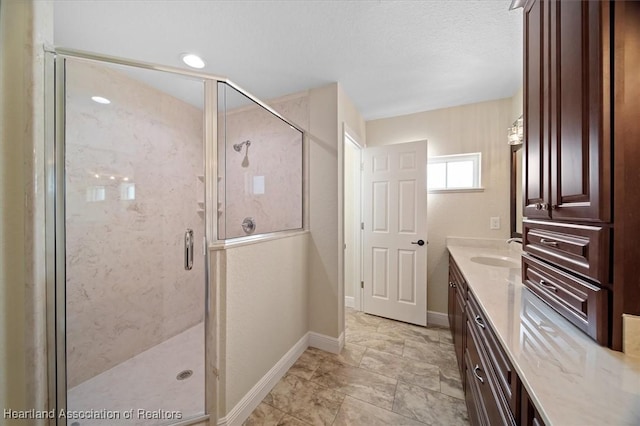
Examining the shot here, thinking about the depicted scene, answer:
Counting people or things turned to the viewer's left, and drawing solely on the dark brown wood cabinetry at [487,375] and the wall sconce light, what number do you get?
2

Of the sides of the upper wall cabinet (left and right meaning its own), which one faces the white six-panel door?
right

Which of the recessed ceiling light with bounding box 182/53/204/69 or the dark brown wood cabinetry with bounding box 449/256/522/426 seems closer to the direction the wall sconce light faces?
the recessed ceiling light

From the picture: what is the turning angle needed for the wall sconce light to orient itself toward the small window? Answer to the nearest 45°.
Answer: approximately 45° to its right

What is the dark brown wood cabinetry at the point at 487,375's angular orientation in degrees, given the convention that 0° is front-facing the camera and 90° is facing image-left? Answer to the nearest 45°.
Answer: approximately 90°

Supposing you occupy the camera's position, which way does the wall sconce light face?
facing to the left of the viewer

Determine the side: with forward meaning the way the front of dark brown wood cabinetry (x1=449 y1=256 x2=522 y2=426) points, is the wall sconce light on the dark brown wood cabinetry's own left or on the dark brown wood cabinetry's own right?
on the dark brown wood cabinetry's own right

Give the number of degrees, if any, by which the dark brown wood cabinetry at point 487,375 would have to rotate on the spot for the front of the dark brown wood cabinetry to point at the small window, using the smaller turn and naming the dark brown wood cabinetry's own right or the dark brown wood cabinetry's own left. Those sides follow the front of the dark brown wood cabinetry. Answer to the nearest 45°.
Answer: approximately 90° to the dark brown wood cabinetry's own right
